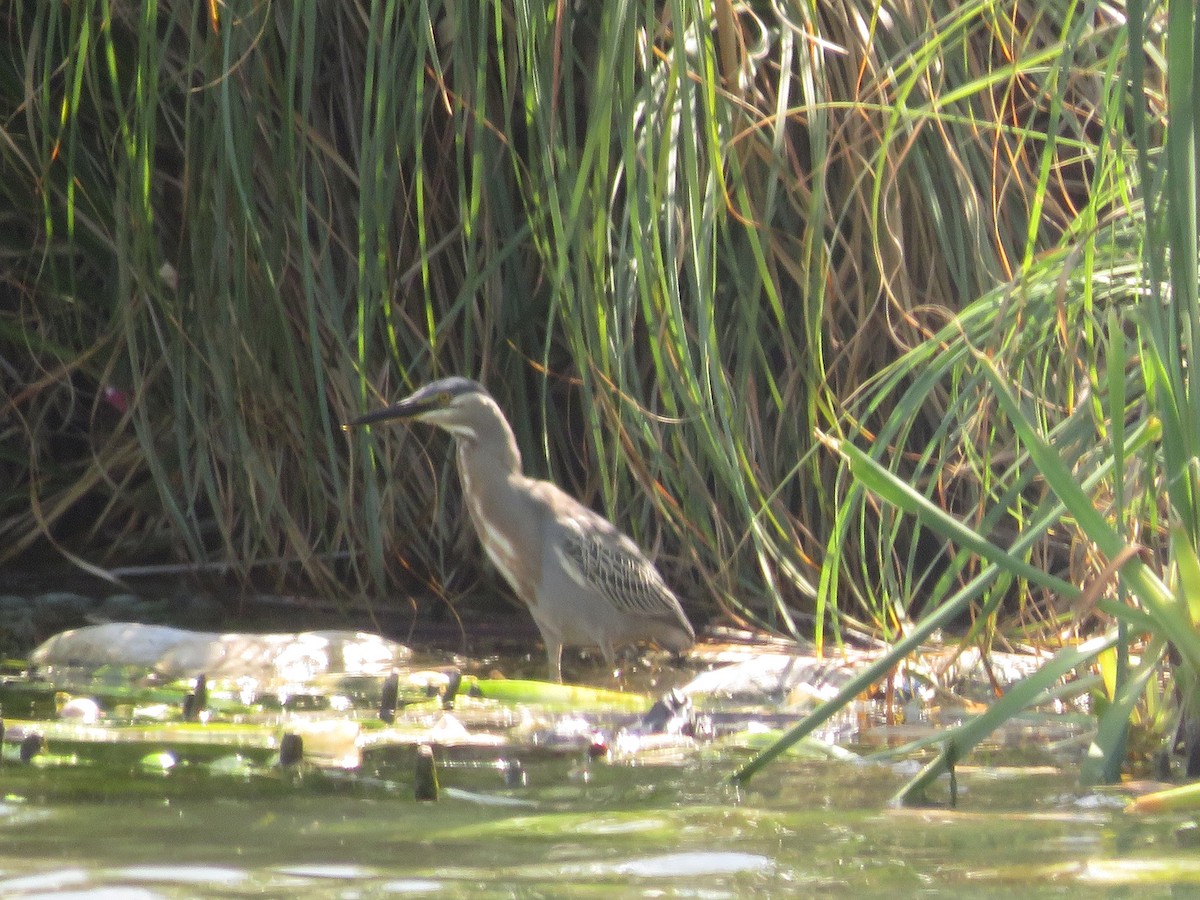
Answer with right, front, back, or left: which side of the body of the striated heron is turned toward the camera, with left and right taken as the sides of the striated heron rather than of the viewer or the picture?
left
